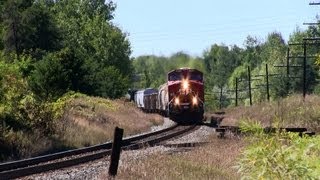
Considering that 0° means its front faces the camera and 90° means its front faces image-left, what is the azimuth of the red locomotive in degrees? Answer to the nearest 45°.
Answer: approximately 0°

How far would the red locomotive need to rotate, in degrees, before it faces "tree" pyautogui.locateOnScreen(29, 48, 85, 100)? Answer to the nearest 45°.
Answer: approximately 90° to its right

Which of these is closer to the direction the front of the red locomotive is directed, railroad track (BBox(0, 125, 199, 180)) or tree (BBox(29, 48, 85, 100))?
the railroad track

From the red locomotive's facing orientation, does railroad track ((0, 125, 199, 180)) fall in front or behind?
in front

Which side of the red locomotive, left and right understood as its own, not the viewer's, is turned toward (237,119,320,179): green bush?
front

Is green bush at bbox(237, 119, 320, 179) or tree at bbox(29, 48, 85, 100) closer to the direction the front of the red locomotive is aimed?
the green bush
